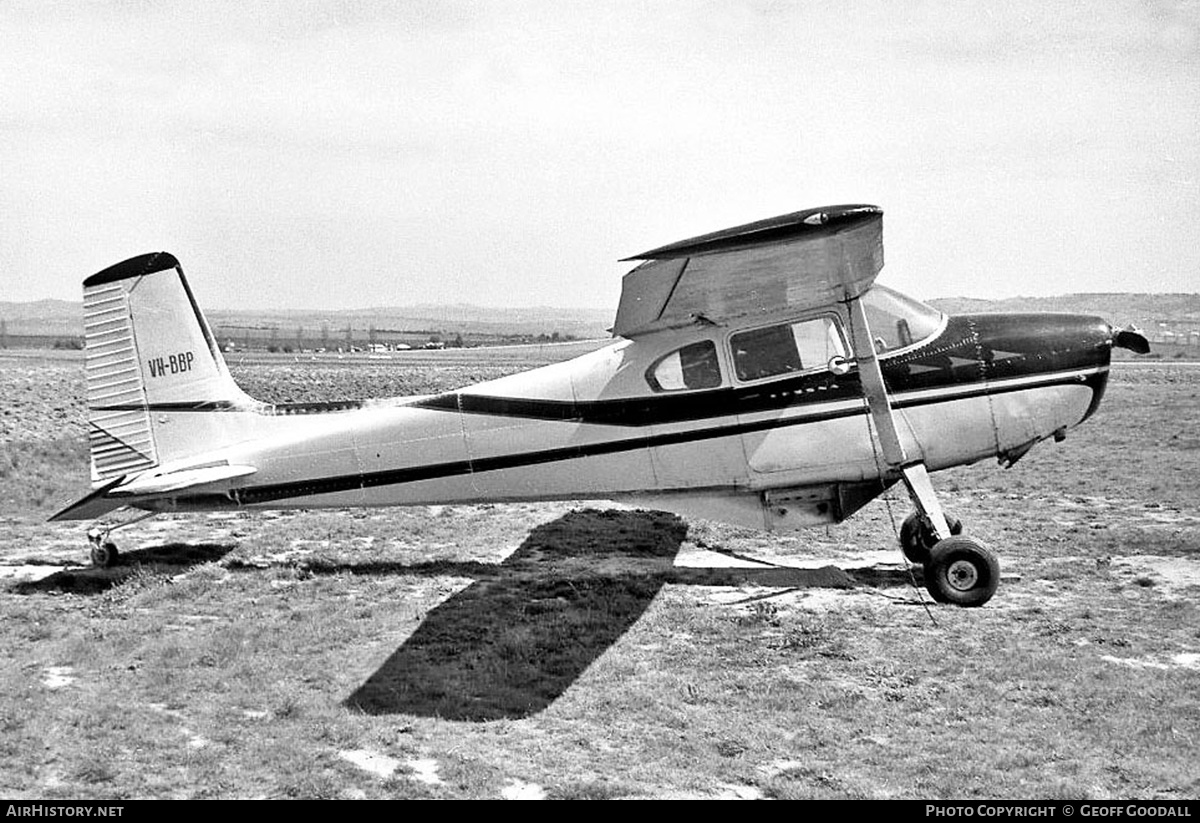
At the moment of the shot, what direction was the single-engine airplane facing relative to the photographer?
facing to the right of the viewer
